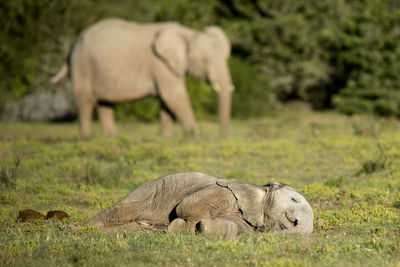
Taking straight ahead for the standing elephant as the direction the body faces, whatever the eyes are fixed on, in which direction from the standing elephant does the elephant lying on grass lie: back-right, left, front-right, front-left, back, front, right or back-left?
right

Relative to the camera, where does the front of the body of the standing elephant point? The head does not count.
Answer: to the viewer's right
